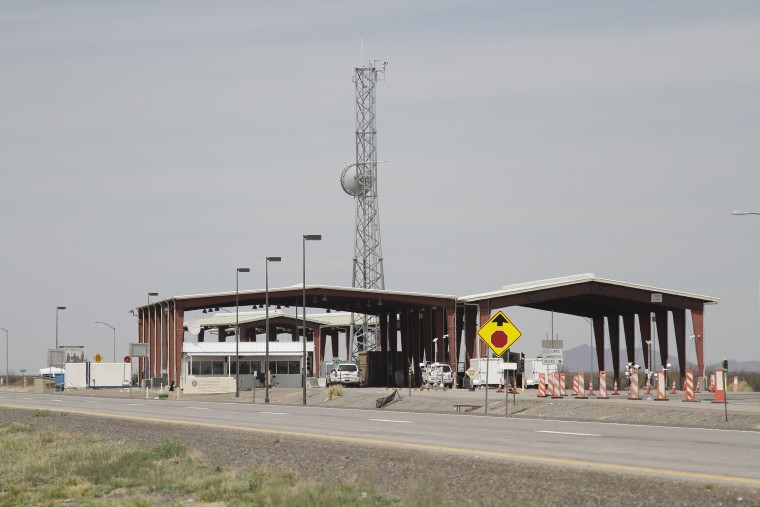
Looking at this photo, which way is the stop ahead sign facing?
toward the camera
